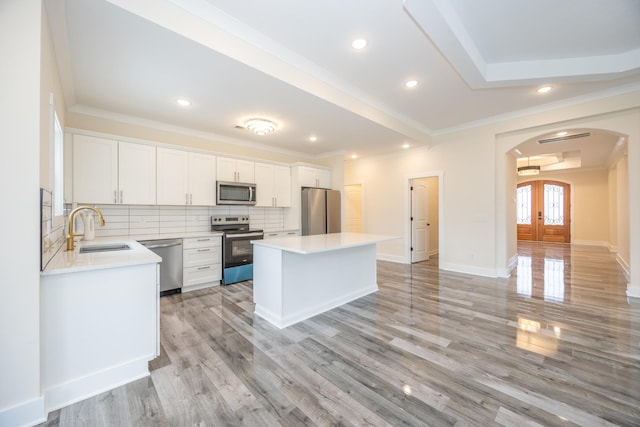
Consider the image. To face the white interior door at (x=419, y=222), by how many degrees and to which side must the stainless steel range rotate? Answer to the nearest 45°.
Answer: approximately 45° to its left

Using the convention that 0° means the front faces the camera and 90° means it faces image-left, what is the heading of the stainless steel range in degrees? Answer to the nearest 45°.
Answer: approximately 315°

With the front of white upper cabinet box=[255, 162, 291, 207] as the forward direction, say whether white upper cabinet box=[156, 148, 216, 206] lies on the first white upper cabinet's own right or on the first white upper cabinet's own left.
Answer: on the first white upper cabinet's own right

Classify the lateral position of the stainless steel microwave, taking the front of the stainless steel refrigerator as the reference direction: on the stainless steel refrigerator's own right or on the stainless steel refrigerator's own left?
on the stainless steel refrigerator's own right

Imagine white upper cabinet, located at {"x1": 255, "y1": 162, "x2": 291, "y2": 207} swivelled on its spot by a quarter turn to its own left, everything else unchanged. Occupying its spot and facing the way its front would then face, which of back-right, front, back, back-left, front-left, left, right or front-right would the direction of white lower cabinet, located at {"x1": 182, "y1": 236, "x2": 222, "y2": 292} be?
back

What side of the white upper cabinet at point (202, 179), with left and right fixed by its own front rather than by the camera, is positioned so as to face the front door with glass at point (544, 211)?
left

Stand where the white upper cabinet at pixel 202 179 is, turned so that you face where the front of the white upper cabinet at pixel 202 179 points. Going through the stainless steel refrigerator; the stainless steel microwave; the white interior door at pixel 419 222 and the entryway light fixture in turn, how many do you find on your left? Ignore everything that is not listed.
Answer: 4

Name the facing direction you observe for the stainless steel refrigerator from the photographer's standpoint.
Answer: facing the viewer and to the right of the viewer

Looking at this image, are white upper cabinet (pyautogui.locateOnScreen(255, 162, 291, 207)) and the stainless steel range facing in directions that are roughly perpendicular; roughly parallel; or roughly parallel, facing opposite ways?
roughly parallel

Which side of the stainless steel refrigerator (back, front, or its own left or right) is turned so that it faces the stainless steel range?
right

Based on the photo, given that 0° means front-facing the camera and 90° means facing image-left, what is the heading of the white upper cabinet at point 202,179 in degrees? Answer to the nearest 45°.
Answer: approximately 0°

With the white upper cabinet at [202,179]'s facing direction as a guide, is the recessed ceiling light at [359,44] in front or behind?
in front

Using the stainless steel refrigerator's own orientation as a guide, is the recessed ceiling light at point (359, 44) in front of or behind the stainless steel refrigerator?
in front

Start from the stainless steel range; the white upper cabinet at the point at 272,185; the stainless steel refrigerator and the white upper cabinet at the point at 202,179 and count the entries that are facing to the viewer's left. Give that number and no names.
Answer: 0

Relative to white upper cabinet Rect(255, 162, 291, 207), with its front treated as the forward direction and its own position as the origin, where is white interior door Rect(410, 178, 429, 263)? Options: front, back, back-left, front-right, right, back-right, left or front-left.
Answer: front-left
